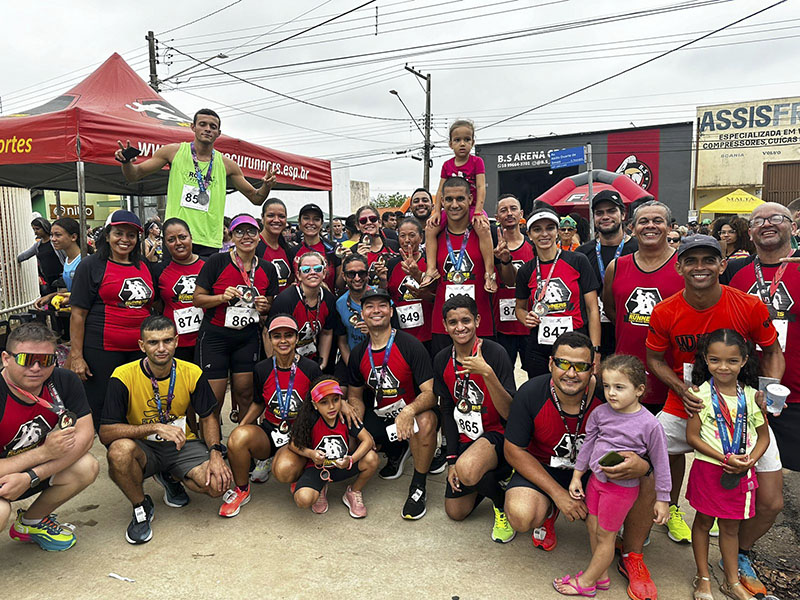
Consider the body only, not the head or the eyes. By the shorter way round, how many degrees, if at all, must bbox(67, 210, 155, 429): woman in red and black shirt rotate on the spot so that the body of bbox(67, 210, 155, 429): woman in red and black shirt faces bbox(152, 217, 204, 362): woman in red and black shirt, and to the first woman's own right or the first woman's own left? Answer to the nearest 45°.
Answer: approximately 45° to the first woman's own left

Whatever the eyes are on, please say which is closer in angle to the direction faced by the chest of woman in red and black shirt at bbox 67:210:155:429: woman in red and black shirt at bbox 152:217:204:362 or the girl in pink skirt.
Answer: the girl in pink skirt

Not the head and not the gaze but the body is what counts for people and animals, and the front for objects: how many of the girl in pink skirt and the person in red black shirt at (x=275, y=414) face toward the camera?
2

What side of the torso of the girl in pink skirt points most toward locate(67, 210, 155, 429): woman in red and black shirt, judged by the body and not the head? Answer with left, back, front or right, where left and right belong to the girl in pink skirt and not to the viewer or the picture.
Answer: right

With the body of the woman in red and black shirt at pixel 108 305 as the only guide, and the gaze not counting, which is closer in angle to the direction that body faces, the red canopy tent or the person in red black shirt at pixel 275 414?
the person in red black shirt

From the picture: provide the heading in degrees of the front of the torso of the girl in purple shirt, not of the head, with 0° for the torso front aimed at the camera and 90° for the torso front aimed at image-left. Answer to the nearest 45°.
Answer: approximately 45°
